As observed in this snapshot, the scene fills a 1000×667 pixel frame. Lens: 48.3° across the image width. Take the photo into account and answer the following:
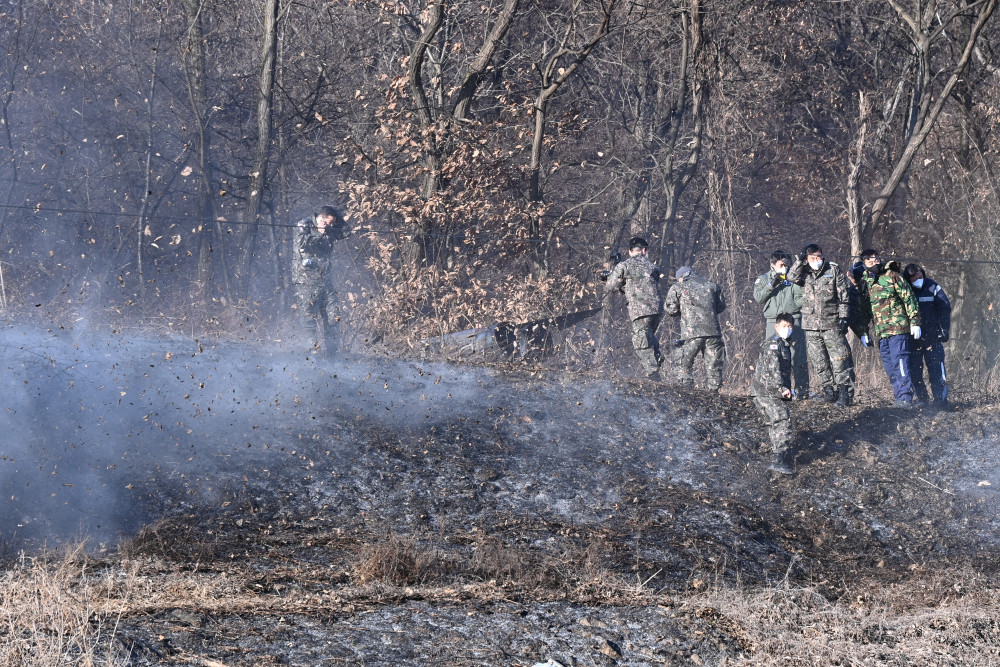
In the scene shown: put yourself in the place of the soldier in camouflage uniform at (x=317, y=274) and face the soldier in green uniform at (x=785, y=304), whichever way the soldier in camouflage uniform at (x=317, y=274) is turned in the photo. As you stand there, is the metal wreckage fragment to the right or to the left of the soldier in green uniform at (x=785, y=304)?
left

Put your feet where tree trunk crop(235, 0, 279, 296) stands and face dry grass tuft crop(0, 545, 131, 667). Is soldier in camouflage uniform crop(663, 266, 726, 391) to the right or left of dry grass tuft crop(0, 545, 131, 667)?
left

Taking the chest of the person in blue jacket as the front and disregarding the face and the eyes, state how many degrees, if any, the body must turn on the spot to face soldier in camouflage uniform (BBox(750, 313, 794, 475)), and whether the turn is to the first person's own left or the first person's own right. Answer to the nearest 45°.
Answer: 0° — they already face them

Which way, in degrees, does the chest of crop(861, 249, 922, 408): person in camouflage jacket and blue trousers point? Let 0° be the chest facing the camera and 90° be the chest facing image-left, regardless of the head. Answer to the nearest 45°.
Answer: approximately 45°

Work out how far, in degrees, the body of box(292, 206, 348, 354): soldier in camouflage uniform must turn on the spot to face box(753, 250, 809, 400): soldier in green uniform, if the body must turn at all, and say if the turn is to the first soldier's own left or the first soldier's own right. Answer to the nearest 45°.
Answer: approximately 45° to the first soldier's own left

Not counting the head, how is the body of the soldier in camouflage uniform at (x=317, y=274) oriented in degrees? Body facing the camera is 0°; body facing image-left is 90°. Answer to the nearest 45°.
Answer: approximately 315°

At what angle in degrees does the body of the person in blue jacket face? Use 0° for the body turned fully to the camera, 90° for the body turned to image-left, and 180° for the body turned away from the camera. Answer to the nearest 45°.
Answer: approximately 45°

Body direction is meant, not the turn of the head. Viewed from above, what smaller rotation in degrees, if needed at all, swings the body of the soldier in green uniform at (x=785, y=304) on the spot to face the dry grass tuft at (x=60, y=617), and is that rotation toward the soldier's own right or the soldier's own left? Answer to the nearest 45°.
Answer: approximately 45° to the soldier's own right
